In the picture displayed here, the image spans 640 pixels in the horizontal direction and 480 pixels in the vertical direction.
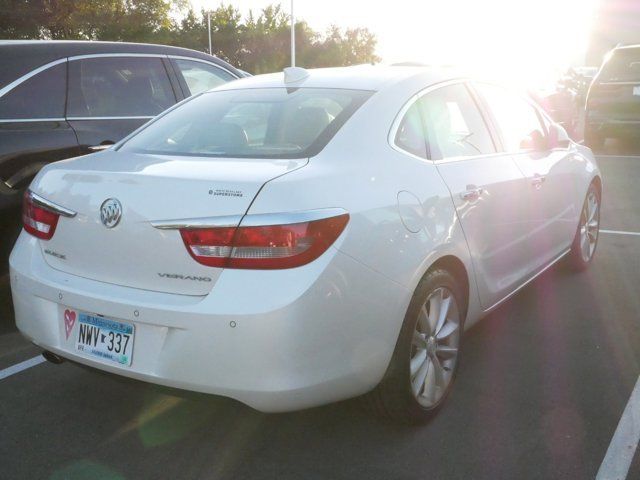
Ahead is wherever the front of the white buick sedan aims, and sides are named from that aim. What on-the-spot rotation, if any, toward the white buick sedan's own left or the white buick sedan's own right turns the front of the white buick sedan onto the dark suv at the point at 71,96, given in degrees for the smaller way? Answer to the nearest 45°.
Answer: approximately 90° to the white buick sedan's own left

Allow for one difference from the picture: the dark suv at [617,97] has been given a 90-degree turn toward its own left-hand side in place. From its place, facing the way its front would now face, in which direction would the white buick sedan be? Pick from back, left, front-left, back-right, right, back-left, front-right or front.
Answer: left

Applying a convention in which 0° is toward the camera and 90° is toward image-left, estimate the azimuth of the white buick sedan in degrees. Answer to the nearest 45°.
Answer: approximately 225°

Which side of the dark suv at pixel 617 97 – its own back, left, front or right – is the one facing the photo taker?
back
